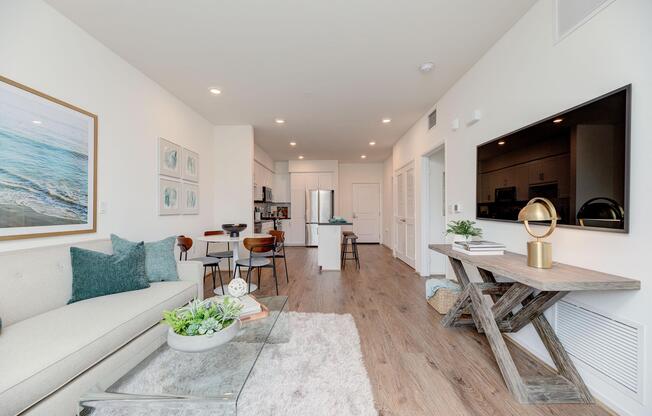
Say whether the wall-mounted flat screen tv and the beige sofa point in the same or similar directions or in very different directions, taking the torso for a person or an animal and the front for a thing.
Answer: very different directions

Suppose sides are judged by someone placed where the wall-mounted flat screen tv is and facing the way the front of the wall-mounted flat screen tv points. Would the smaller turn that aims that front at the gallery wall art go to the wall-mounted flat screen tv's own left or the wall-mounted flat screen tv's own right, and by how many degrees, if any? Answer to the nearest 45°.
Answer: approximately 45° to the wall-mounted flat screen tv's own right

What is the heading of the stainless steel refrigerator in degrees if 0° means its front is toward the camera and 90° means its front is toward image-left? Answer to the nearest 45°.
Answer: approximately 0°

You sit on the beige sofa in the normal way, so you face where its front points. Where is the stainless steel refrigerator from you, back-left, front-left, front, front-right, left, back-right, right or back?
left

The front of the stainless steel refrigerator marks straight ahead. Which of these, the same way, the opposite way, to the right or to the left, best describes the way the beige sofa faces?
to the left

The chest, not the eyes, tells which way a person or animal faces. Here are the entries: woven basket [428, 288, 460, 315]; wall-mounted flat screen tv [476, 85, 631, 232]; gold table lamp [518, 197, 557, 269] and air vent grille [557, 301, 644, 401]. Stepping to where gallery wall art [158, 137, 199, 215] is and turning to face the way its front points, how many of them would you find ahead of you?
4

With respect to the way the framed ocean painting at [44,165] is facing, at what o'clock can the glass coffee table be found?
The glass coffee table is roughly at 1 o'clock from the framed ocean painting.

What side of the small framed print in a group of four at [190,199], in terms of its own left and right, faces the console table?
front

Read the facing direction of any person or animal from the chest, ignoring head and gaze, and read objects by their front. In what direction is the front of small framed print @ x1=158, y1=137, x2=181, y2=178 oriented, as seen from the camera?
facing the viewer and to the right of the viewer

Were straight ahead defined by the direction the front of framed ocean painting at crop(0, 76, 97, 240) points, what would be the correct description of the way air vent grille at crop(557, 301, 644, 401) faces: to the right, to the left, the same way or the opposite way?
the opposite way

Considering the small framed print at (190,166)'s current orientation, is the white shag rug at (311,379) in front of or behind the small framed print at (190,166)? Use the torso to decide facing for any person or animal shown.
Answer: in front

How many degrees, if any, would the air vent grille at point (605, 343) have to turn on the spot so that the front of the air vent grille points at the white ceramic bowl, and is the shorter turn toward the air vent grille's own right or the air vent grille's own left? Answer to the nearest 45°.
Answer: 0° — it already faces it

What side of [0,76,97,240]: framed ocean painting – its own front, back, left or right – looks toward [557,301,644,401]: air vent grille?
front

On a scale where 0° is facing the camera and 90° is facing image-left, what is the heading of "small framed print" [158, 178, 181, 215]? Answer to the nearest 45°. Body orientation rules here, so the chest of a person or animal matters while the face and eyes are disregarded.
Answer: approximately 315°

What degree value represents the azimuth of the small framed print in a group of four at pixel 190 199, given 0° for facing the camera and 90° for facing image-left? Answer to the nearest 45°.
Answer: approximately 315°

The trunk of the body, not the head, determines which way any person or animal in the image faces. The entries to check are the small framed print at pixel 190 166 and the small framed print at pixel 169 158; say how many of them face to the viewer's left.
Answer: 0
